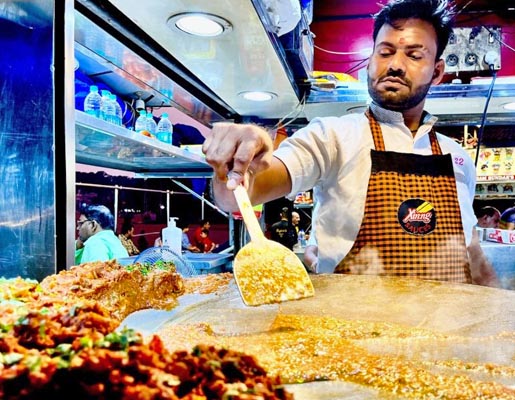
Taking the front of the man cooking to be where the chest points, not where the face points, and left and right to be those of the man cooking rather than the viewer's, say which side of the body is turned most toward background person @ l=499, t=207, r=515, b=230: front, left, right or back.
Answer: back

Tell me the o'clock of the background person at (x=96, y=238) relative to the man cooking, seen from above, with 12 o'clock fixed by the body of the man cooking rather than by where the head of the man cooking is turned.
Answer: The background person is roughly at 4 o'clock from the man cooking.

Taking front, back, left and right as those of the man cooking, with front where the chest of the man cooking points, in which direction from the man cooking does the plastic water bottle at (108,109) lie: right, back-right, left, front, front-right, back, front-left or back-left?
right

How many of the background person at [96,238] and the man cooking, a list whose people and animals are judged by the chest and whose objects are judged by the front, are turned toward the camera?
1

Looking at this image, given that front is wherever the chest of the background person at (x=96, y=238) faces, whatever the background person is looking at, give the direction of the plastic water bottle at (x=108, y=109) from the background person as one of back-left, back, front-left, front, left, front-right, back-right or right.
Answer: left

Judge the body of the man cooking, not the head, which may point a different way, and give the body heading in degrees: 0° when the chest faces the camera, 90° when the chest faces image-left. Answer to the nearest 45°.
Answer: approximately 0°
